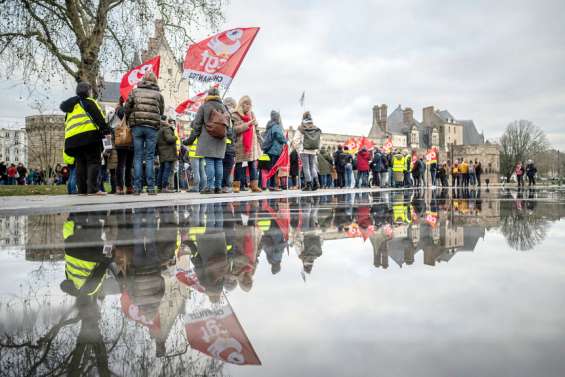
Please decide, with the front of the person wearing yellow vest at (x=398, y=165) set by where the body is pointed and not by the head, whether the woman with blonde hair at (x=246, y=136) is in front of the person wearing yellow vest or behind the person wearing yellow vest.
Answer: behind

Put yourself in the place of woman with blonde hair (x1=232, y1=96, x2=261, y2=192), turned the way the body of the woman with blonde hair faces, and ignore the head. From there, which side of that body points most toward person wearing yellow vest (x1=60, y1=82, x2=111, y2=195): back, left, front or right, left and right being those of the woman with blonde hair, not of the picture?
right

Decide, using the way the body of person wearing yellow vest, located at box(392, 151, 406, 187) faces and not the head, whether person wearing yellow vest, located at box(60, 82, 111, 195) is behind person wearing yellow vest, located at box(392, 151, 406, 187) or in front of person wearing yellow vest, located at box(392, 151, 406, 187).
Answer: behind

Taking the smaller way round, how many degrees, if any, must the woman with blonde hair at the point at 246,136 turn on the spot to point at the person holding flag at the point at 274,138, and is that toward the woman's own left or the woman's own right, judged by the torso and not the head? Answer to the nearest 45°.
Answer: approximately 90° to the woman's own left

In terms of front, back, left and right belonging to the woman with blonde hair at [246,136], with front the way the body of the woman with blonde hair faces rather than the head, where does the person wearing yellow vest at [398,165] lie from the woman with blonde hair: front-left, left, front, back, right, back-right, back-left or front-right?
left

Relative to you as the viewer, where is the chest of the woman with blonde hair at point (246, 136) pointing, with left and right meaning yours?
facing the viewer and to the right of the viewer

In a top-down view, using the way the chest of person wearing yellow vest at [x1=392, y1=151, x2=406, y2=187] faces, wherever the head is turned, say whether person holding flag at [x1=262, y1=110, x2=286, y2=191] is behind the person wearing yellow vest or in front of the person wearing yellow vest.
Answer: behind

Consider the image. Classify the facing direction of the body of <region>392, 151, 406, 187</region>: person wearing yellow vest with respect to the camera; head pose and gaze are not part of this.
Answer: away from the camera
